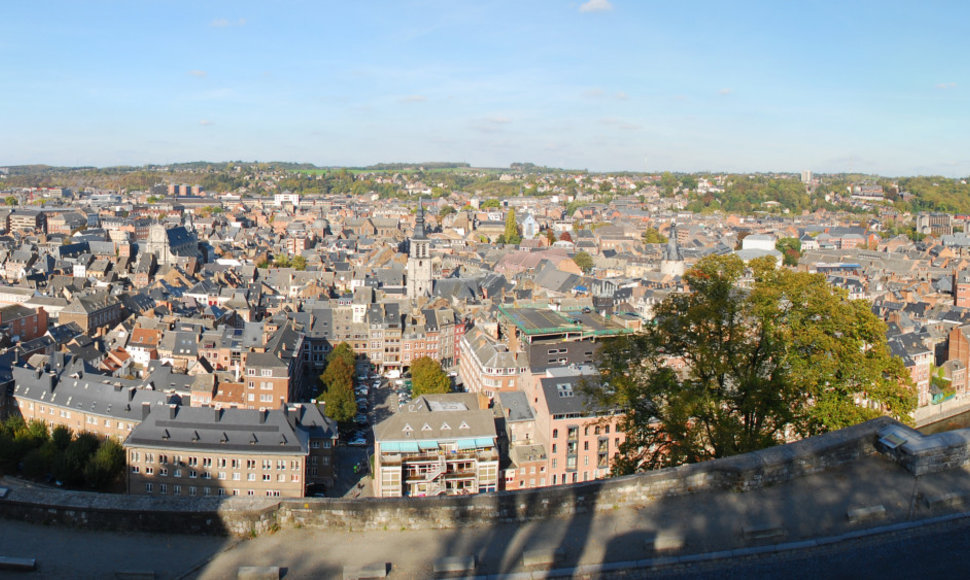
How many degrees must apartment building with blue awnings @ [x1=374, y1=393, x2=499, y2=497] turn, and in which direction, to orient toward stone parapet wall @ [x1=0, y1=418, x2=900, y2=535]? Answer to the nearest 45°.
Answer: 0° — it already faces it

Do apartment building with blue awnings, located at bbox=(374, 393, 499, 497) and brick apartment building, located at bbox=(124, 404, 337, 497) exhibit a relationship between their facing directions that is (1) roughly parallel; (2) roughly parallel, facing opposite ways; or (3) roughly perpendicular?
roughly parallel

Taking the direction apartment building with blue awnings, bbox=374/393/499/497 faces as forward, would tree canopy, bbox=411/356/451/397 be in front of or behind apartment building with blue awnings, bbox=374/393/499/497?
behind

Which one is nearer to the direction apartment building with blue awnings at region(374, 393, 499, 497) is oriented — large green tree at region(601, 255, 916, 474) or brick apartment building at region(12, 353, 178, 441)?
the large green tree

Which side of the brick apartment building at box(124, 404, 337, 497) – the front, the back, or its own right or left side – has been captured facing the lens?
front

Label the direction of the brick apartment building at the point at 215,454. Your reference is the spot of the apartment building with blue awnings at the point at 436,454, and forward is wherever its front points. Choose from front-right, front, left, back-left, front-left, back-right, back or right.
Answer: right

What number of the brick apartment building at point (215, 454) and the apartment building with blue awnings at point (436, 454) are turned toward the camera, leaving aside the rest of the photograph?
2

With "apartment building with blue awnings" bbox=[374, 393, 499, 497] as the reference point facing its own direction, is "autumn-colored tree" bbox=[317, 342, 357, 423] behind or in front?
behind

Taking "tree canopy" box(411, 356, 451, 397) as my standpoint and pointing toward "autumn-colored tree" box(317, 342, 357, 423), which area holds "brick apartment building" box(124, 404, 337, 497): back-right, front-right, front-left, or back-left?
front-left

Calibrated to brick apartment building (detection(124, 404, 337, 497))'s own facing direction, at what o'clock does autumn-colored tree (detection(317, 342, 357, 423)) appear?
The autumn-colored tree is roughly at 7 o'clock from the brick apartment building.

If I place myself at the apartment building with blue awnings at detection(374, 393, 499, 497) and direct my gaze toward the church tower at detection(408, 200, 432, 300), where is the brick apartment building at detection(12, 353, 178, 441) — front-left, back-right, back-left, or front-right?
front-left

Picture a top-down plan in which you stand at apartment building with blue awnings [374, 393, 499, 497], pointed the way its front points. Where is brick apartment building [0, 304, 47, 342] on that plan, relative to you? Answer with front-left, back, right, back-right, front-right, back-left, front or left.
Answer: back-right

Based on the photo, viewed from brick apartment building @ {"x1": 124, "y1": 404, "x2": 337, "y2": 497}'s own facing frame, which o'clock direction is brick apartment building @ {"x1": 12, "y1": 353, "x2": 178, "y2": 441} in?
brick apartment building @ {"x1": 12, "y1": 353, "x2": 178, "y2": 441} is roughly at 5 o'clock from brick apartment building @ {"x1": 124, "y1": 404, "x2": 337, "y2": 497}.

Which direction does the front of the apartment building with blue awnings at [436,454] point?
toward the camera

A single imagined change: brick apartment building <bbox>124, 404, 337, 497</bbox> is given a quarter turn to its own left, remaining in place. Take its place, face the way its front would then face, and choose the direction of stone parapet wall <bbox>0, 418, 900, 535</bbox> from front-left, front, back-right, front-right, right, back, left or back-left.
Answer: right

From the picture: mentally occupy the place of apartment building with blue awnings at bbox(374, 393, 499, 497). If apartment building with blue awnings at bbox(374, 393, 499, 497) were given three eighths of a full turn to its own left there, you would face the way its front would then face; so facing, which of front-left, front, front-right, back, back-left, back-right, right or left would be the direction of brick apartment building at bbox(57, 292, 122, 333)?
left

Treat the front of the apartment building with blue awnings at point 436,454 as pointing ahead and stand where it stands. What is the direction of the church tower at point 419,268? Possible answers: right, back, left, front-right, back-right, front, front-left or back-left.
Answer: back
